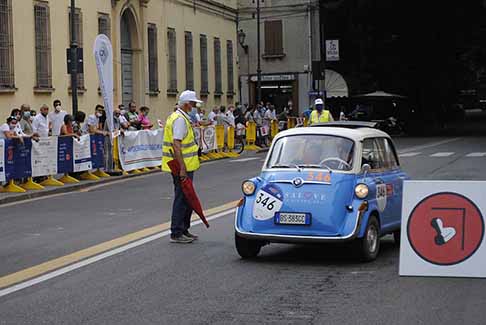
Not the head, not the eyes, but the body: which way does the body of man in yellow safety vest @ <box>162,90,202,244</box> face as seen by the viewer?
to the viewer's right

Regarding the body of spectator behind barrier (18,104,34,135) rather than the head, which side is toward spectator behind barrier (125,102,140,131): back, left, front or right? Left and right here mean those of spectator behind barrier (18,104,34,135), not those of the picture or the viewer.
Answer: left

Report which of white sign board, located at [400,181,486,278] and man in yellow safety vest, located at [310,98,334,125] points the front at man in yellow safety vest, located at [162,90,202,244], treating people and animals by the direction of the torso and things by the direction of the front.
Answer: man in yellow safety vest, located at [310,98,334,125]

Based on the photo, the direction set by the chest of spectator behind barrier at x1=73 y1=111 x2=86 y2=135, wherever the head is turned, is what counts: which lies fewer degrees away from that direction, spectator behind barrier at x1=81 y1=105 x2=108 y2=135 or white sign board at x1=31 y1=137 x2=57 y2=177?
the white sign board

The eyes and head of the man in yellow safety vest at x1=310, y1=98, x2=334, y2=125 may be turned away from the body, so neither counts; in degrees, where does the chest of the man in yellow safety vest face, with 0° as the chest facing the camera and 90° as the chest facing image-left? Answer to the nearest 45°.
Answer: approximately 0°

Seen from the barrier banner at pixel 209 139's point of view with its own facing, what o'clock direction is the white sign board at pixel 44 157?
The white sign board is roughly at 2 o'clock from the barrier banner.

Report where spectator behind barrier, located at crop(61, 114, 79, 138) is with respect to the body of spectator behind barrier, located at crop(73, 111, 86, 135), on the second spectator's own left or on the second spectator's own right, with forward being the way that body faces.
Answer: on the second spectator's own right

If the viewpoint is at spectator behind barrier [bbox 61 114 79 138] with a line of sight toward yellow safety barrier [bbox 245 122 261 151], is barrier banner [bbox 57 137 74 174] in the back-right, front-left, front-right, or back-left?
back-right

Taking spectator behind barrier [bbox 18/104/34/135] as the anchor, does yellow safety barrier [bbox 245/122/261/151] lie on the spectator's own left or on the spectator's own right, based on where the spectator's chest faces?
on the spectator's own left

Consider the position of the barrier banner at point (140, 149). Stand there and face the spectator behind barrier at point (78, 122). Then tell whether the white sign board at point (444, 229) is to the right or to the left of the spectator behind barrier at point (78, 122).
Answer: left
